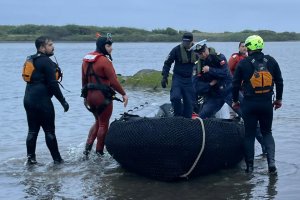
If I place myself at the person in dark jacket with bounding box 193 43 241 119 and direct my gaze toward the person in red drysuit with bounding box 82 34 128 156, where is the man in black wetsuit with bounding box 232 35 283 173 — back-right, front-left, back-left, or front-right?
back-left

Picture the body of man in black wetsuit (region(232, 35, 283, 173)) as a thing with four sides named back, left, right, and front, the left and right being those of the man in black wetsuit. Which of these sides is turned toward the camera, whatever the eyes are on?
back

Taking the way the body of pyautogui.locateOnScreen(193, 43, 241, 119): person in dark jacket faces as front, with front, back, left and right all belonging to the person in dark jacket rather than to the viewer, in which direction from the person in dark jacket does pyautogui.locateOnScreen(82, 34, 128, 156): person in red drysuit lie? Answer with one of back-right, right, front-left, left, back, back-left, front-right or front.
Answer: front-right

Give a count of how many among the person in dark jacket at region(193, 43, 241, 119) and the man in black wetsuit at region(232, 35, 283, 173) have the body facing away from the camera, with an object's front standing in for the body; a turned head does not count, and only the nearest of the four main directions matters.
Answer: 1

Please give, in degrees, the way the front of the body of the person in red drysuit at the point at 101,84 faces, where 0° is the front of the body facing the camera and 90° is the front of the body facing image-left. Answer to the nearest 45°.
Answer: approximately 225°

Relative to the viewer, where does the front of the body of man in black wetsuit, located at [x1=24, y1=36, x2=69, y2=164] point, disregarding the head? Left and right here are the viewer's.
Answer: facing to the right of the viewer

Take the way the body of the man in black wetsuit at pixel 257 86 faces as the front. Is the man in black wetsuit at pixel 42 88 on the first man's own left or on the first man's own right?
on the first man's own left

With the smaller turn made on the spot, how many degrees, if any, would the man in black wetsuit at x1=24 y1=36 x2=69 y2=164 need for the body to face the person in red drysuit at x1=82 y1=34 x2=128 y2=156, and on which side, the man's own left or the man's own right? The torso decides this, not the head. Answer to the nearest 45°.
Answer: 0° — they already face them

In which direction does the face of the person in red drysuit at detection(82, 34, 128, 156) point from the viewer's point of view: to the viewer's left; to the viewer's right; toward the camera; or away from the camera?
to the viewer's right

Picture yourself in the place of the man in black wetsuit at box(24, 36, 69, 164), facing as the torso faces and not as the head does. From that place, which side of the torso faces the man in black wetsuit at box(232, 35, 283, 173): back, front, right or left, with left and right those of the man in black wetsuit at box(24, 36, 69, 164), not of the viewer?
front

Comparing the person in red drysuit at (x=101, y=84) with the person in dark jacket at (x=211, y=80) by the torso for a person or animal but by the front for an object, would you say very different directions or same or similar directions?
very different directions

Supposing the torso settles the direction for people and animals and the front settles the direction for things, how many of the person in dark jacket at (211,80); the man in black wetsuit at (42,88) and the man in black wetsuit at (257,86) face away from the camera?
1
